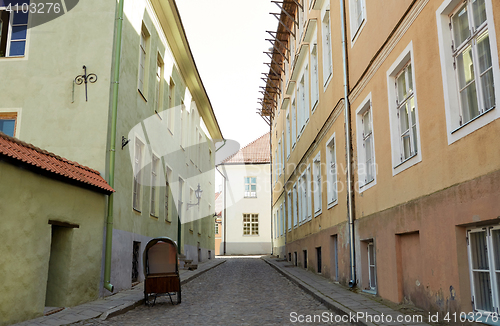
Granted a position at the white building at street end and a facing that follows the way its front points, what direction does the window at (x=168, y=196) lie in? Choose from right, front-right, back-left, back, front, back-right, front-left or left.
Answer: front

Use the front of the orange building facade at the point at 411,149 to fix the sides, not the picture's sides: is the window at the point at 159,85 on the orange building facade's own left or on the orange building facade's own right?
on the orange building facade's own right

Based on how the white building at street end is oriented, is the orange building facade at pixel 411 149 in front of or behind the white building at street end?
in front

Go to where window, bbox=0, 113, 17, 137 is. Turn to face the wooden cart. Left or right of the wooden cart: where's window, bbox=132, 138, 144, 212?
left

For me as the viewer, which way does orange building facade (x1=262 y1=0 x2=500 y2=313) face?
facing the viewer and to the left of the viewer

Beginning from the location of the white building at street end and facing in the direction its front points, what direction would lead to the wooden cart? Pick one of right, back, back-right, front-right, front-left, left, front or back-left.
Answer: front

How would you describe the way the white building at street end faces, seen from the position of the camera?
facing the viewer

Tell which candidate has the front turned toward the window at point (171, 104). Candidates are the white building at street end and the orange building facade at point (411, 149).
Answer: the white building at street end

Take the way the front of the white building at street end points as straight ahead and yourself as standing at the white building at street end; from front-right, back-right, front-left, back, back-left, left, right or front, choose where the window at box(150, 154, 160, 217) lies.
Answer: front

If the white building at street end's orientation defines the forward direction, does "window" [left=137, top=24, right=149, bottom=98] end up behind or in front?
in front

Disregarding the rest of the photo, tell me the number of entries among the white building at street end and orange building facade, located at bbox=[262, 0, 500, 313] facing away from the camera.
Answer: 0

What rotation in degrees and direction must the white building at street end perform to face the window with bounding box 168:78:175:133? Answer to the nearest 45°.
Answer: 0° — it already faces it

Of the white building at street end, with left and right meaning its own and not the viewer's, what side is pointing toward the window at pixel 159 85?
front
